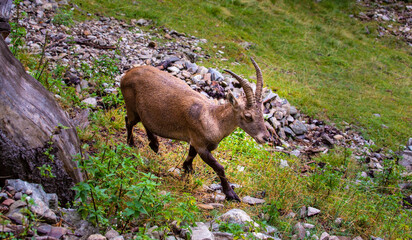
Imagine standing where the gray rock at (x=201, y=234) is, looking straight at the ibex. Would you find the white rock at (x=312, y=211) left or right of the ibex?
right

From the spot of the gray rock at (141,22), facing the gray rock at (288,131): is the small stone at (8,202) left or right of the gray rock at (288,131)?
right

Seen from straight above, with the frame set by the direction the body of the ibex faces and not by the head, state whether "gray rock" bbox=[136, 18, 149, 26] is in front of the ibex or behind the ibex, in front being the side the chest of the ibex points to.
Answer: behind

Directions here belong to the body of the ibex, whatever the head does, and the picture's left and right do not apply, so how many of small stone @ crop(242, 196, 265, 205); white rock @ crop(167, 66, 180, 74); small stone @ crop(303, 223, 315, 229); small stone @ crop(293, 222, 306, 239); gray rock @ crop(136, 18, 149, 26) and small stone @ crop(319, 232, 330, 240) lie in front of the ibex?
4

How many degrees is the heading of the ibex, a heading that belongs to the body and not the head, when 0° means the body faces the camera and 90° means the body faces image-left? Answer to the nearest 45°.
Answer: approximately 315°

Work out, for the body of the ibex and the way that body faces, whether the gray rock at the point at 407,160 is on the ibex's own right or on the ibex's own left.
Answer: on the ibex's own left

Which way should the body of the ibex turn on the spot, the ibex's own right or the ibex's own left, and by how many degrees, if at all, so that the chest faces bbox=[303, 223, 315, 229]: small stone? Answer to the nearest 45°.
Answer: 0° — it already faces it

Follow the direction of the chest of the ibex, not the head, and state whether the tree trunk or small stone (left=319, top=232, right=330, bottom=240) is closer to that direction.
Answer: the small stone

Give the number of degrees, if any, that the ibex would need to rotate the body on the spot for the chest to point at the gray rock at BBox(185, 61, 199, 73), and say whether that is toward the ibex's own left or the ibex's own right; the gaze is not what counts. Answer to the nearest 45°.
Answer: approximately 135° to the ibex's own left

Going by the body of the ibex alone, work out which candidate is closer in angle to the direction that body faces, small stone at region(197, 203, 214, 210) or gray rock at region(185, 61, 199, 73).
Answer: the small stone
